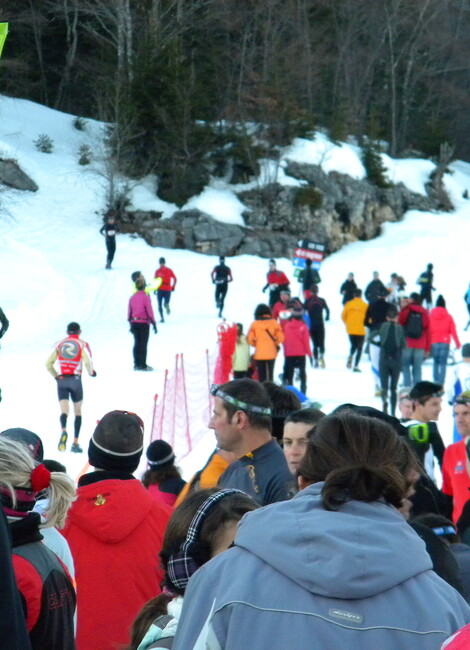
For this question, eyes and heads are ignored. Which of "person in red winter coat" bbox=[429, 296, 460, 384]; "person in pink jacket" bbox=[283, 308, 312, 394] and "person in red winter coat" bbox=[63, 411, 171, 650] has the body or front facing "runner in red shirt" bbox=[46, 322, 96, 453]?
"person in red winter coat" bbox=[63, 411, 171, 650]

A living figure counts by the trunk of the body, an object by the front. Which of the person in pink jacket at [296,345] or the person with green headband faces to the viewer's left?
the person with green headband

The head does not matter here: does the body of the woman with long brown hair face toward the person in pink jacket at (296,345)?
yes

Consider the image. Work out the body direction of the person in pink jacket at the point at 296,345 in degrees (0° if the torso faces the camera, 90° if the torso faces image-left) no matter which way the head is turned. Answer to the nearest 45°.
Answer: approximately 180°

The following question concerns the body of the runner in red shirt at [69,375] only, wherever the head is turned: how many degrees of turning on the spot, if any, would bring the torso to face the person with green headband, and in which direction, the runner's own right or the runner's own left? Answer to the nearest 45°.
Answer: approximately 180°

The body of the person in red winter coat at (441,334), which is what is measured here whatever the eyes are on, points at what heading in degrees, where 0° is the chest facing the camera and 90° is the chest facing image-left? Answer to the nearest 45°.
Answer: approximately 180°

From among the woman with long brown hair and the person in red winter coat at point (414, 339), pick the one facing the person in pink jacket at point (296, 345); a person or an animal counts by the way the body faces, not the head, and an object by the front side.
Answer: the woman with long brown hair

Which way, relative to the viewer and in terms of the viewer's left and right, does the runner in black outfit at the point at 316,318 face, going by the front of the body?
facing away from the viewer

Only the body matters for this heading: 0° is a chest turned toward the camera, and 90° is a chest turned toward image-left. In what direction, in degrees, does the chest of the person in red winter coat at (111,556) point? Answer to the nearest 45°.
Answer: approximately 180°

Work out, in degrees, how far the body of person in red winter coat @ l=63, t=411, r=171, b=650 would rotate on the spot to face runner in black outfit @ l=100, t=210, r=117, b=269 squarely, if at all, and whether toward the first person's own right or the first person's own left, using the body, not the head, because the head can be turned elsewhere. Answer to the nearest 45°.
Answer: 0° — they already face them

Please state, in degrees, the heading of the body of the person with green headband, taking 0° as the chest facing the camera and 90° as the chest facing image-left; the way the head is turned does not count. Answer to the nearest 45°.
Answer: approximately 90°

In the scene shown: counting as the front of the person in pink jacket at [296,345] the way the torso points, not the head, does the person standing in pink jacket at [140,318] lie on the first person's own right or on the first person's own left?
on the first person's own left

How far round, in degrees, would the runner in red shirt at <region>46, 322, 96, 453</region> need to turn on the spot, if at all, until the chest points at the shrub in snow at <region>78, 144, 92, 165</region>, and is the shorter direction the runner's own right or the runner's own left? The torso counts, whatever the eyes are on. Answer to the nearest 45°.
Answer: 0° — they already face it
